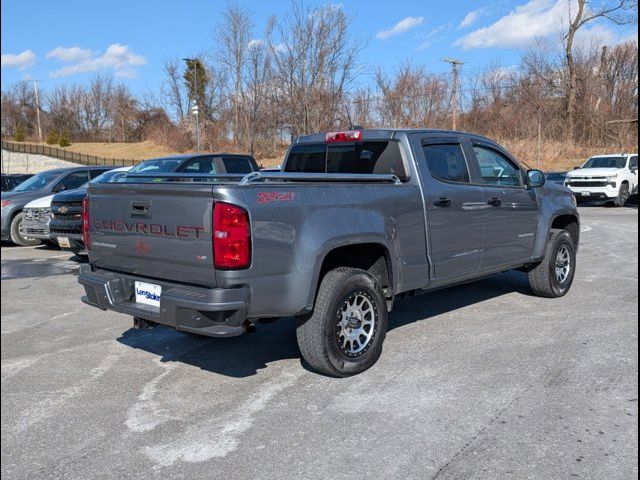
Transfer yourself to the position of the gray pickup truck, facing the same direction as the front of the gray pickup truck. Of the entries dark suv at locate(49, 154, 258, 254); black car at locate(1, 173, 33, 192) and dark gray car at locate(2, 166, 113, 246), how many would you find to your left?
3

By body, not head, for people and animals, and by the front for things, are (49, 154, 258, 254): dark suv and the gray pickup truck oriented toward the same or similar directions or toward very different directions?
very different directions

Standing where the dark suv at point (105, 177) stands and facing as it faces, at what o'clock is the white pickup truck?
The white pickup truck is roughly at 7 o'clock from the dark suv.

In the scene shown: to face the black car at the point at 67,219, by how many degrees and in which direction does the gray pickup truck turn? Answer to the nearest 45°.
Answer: approximately 90° to its left

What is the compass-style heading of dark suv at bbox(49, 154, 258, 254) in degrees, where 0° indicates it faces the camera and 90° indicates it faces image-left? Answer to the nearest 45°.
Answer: approximately 45°

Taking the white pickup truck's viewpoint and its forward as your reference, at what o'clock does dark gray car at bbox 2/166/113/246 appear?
The dark gray car is roughly at 12 o'clock from the white pickup truck.

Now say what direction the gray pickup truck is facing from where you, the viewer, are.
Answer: facing away from the viewer and to the right of the viewer

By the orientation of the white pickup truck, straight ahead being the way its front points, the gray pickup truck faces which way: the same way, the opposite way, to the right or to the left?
the opposite way

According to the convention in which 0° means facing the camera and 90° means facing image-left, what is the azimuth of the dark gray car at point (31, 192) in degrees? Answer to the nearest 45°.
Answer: approximately 45°

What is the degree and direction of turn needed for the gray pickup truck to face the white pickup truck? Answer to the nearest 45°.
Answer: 0° — it already faces it
